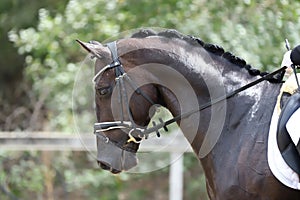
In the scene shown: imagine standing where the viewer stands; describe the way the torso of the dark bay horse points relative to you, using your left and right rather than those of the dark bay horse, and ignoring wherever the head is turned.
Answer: facing to the left of the viewer

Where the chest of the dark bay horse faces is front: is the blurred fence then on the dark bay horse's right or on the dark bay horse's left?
on the dark bay horse's right
